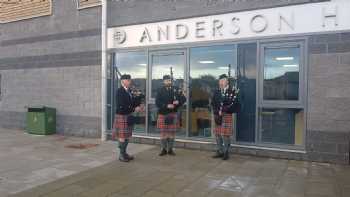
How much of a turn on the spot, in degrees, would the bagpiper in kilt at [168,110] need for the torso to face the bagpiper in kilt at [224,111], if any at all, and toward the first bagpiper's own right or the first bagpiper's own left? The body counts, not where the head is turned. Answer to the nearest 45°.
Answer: approximately 90° to the first bagpiper's own left

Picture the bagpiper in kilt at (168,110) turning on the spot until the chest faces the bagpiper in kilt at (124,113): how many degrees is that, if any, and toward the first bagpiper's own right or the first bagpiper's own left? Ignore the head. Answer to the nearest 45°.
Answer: approximately 45° to the first bagpiper's own right

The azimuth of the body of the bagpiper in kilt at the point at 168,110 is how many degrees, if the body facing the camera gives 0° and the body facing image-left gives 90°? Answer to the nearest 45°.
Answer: approximately 0°

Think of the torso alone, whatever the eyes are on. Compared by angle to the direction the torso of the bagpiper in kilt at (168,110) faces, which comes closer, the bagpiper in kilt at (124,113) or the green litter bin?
the bagpiper in kilt

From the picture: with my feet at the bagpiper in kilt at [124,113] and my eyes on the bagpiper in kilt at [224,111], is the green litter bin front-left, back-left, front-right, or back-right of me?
back-left

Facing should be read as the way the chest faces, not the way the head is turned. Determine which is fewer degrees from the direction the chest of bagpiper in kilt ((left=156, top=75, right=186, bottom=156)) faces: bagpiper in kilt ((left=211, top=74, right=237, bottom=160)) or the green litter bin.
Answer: the bagpiper in kilt

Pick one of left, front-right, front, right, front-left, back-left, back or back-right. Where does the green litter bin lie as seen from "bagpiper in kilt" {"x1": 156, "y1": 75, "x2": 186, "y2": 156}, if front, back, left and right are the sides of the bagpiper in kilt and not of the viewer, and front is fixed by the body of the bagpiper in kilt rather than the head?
back-right
